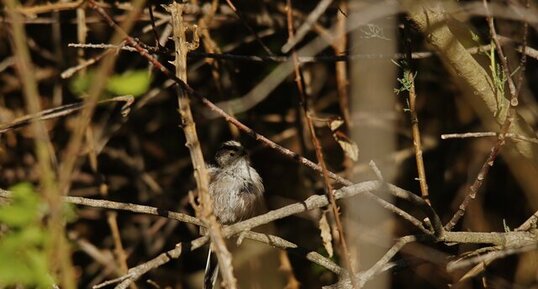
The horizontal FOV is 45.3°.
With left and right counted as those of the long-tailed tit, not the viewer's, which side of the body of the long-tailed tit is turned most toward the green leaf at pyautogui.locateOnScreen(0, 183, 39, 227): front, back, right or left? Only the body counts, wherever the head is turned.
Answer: right

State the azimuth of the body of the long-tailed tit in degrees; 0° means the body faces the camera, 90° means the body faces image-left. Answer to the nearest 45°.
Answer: approximately 315°
